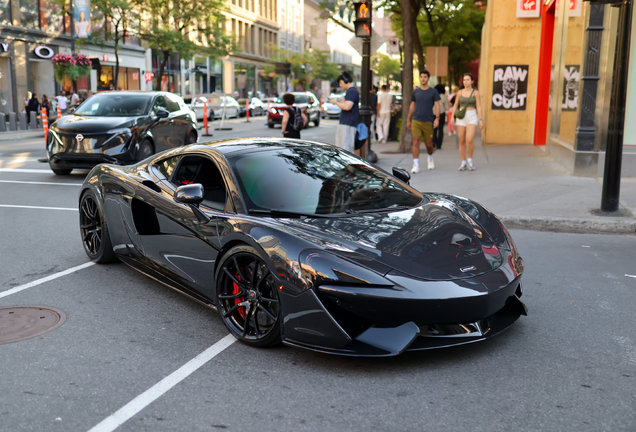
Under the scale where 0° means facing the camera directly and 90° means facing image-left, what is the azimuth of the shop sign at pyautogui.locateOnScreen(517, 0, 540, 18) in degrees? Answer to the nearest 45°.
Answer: approximately 0°

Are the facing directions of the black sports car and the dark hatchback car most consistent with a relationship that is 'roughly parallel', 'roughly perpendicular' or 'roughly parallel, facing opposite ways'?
roughly perpendicular

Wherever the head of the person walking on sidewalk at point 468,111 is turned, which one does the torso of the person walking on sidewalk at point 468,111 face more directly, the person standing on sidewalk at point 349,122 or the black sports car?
the black sports car

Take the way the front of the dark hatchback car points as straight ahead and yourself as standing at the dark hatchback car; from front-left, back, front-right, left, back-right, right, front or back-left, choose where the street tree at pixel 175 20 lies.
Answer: back-right
